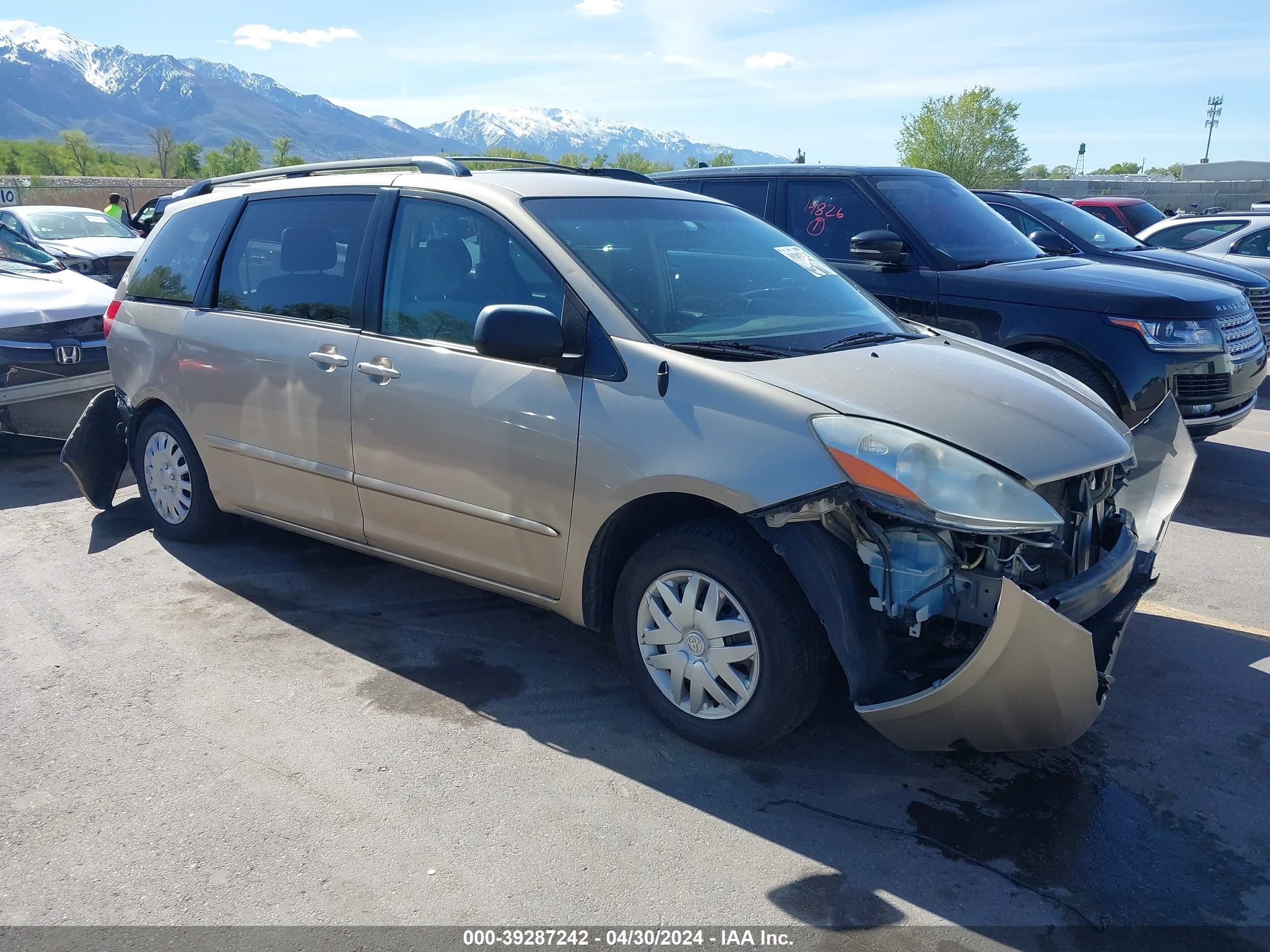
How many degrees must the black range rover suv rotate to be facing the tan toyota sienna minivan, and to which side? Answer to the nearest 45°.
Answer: approximately 45° to its right

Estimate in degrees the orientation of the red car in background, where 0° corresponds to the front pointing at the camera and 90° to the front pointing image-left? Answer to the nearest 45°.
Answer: approximately 315°

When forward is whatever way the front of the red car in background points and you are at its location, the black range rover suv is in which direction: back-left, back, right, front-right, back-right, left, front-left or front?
front-right

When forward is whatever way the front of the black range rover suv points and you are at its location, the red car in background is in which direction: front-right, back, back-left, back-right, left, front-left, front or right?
back-left

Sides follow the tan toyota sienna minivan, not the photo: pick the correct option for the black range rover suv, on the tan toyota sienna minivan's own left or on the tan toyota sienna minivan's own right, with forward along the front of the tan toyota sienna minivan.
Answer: on the tan toyota sienna minivan's own left

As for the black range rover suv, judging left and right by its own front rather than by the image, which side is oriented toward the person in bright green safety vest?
back

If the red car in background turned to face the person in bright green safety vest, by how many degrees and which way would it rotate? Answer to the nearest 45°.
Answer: approximately 135° to its right

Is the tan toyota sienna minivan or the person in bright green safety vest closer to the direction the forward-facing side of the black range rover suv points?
the tan toyota sienna minivan

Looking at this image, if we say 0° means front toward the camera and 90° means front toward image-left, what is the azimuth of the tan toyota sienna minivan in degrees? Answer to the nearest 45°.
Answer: approximately 315°
